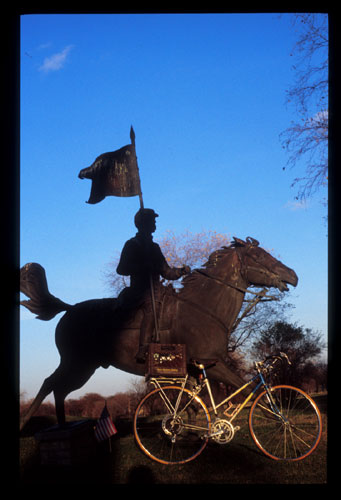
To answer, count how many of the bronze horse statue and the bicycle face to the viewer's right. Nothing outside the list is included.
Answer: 2

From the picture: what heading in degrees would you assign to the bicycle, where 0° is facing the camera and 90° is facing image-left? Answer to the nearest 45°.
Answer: approximately 270°

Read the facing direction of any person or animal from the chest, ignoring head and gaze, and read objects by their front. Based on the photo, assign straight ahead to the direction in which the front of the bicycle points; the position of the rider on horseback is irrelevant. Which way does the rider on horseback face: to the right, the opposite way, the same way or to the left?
the same way

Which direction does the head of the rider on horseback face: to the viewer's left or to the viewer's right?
to the viewer's right

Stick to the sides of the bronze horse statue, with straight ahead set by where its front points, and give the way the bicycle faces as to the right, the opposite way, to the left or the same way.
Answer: the same way

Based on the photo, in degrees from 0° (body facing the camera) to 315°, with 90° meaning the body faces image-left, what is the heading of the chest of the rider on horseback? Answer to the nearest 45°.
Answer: approximately 270°

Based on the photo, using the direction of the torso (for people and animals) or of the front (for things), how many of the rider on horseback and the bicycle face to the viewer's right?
2

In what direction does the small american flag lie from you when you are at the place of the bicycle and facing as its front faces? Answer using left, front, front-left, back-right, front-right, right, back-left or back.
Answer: back

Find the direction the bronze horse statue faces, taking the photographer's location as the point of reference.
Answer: facing to the right of the viewer
